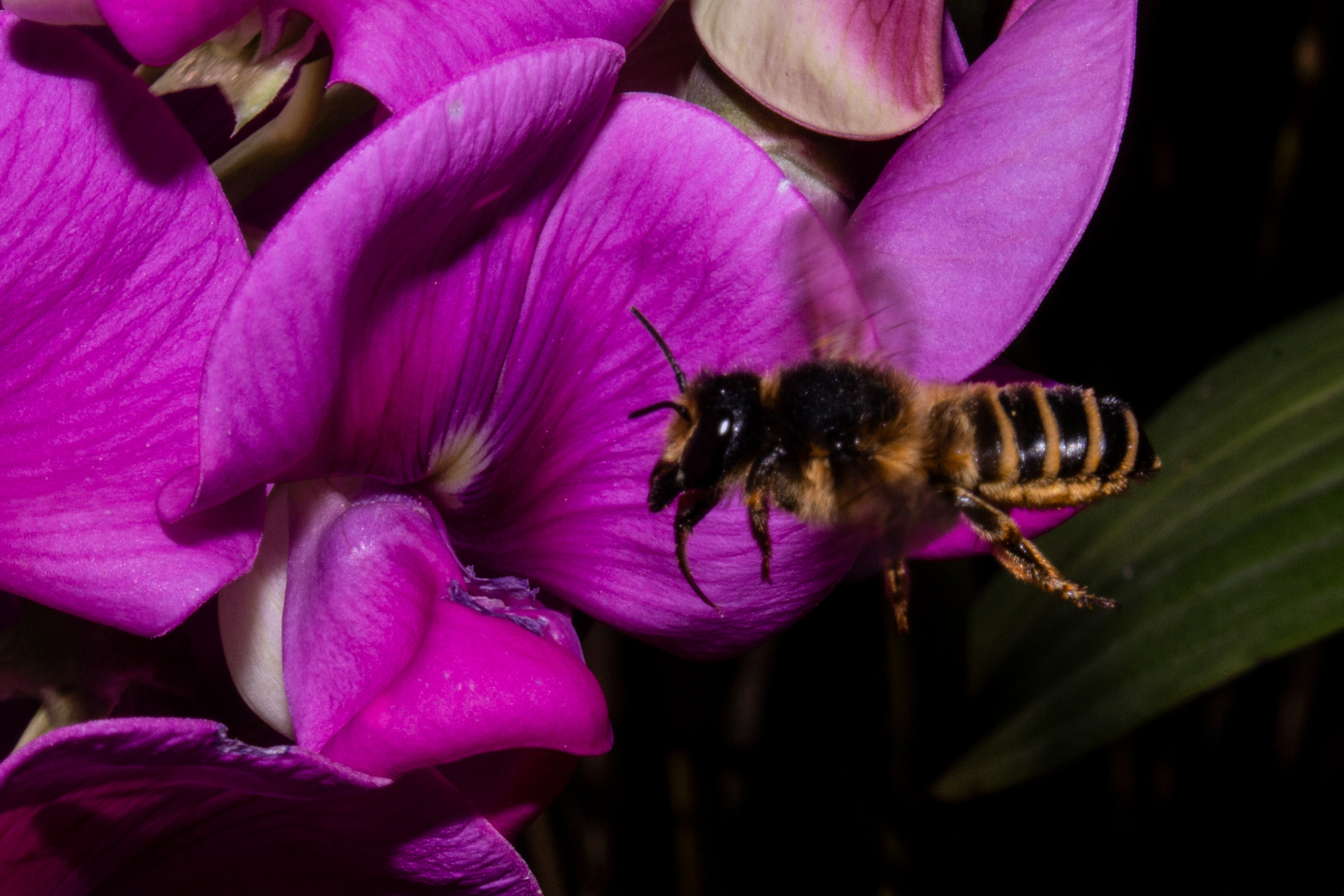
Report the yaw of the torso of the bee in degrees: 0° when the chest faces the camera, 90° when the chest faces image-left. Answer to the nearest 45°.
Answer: approximately 90°
